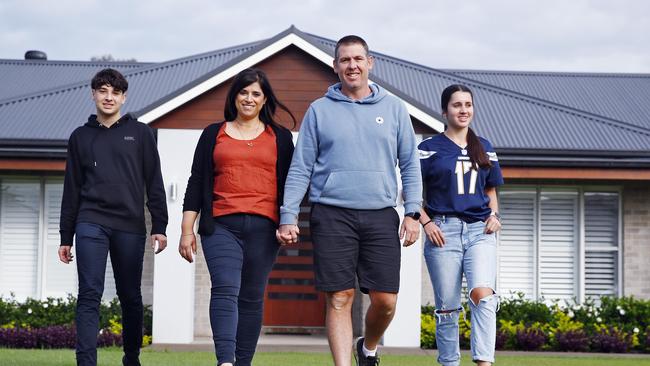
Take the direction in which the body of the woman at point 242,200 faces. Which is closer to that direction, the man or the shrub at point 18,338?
the man

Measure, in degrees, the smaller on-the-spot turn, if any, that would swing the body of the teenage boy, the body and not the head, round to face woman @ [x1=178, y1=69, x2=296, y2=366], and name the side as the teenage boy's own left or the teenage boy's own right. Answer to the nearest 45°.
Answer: approximately 45° to the teenage boy's own left

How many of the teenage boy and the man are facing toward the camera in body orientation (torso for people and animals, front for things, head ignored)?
2

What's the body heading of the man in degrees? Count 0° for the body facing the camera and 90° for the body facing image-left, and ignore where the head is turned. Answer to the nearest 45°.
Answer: approximately 0°

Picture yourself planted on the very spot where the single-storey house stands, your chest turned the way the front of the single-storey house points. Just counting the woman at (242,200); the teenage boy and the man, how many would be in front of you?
3

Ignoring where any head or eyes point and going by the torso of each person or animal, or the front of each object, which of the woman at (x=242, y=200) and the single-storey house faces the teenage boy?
the single-storey house

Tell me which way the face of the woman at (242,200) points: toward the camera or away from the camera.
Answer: toward the camera

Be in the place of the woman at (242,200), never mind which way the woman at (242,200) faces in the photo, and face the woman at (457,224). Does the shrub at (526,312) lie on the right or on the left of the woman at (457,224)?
left

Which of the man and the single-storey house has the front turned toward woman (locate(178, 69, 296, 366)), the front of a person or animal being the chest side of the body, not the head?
the single-storey house

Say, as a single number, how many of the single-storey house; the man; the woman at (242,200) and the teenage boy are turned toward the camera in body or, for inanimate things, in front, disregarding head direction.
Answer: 4

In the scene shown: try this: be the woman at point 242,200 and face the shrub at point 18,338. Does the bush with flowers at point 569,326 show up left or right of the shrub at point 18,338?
right

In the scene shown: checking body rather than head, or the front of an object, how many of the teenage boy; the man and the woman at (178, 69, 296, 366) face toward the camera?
3

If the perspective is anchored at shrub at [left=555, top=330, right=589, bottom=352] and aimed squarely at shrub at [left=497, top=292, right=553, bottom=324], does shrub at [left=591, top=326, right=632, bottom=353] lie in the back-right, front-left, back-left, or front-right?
back-right

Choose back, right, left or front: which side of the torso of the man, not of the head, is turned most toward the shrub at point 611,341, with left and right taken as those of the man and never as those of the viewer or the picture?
back

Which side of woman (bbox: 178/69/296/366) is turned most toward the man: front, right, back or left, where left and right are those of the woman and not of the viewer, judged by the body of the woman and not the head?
left

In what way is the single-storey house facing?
toward the camera

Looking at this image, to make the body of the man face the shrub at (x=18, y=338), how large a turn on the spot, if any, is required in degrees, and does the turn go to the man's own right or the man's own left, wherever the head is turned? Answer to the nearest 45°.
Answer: approximately 135° to the man's own right

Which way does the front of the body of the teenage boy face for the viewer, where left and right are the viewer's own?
facing the viewer
